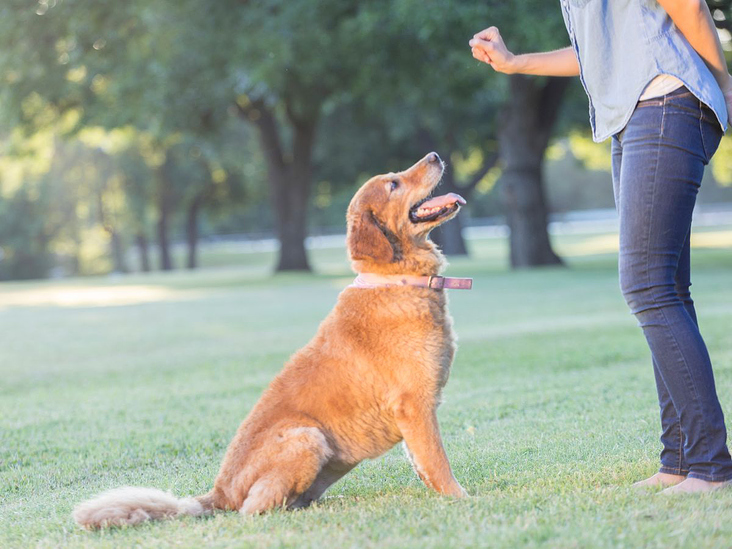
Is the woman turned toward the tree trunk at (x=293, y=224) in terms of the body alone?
no

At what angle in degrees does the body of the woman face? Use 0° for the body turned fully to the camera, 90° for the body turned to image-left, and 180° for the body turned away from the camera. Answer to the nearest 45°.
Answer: approximately 90°

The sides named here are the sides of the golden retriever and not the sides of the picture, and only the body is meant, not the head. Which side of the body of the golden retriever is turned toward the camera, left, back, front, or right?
right

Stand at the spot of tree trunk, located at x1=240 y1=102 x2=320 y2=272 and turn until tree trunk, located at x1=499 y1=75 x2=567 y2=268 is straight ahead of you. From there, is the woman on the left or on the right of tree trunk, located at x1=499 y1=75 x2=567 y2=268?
right

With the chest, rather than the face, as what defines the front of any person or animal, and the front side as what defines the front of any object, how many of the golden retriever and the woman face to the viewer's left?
1

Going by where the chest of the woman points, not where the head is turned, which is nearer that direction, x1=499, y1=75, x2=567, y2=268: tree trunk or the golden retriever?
the golden retriever

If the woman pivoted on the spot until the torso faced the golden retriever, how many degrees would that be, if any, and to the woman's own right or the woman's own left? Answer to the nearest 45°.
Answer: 0° — they already face it

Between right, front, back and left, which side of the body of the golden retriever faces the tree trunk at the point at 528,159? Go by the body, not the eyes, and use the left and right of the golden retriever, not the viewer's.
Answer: left

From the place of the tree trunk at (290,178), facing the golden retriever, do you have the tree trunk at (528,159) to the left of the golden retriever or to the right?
left

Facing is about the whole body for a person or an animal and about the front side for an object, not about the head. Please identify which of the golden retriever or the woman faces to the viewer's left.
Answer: the woman

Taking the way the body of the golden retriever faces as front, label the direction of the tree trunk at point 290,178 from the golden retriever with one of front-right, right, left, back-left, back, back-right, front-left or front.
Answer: left

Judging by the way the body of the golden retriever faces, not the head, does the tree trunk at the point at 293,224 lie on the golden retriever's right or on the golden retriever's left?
on the golden retriever's left

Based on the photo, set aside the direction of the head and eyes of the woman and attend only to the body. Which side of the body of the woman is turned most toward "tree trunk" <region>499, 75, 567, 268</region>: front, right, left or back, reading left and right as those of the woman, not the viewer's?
right

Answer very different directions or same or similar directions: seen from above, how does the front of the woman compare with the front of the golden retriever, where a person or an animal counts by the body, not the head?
very different directions
